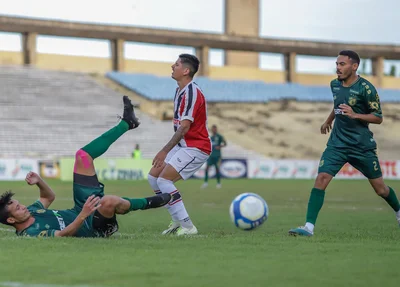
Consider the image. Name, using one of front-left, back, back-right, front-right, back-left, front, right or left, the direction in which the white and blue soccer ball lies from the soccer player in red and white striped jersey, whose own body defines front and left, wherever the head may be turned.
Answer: back-left

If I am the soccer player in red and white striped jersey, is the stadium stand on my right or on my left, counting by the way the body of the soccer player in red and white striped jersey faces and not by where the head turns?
on my right

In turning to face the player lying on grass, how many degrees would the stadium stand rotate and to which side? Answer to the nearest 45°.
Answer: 0° — it already faces them

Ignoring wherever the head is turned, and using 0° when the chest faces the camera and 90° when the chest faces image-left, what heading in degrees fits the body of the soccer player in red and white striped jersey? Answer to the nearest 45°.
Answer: approximately 90°

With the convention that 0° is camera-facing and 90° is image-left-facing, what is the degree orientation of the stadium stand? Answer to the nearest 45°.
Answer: approximately 0°

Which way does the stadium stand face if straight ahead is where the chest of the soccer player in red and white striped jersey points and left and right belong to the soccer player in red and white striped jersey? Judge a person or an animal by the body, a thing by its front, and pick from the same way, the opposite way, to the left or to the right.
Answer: to the left

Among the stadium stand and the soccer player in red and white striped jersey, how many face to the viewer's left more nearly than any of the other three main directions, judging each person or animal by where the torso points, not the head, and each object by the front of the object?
1

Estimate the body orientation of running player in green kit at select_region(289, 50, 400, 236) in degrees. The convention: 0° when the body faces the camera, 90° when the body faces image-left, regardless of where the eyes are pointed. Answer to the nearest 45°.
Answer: approximately 45°
